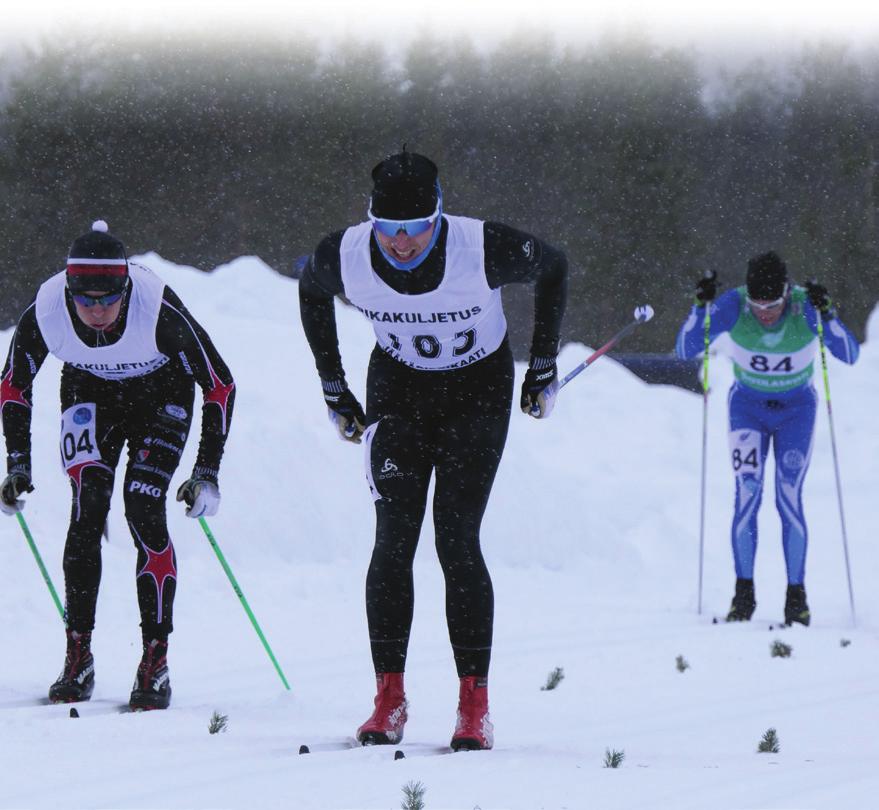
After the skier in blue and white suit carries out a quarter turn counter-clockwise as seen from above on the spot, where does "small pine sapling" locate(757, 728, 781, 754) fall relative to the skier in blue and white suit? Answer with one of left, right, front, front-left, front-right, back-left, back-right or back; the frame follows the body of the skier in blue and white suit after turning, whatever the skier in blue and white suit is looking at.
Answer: right

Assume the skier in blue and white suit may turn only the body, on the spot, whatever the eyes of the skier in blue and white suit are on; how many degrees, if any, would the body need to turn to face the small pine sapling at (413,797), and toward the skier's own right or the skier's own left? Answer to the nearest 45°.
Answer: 0° — they already face it

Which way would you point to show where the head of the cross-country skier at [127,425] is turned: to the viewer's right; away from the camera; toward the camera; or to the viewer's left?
toward the camera

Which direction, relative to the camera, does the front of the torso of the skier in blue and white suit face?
toward the camera

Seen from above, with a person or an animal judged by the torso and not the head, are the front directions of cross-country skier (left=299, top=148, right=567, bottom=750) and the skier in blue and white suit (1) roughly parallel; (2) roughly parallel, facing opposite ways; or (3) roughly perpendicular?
roughly parallel

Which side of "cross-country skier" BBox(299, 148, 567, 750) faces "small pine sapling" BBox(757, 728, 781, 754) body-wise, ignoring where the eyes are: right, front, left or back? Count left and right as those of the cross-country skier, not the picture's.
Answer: left

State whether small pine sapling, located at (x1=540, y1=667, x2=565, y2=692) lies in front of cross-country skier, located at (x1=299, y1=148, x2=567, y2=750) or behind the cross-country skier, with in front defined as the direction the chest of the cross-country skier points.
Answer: behind

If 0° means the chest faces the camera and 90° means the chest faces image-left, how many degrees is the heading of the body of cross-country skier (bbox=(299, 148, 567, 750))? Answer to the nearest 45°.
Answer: approximately 0°

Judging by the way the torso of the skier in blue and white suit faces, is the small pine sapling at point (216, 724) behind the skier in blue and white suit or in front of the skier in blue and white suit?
in front

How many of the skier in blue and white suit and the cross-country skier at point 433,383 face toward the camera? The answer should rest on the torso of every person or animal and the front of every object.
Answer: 2

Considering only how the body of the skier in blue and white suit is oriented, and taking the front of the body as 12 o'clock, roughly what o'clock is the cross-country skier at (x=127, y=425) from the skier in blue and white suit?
The cross-country skier is roughly at 1 o'clock from the skier in blue and white suit.

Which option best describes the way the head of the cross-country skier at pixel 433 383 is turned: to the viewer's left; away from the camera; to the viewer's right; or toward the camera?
toward the camera
